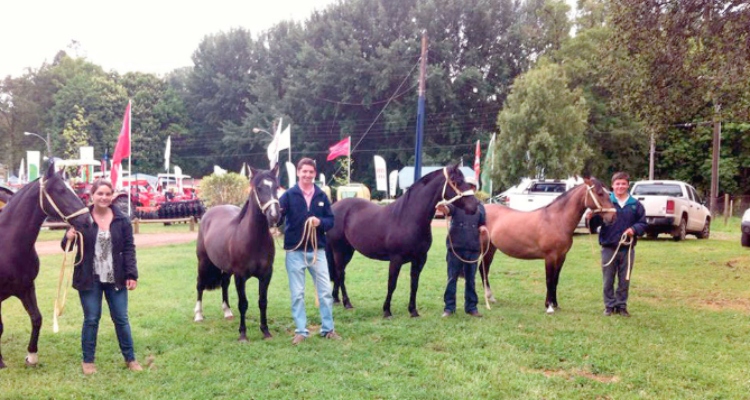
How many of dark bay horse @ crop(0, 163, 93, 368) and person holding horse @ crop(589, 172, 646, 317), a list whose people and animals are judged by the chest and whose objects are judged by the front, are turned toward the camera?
1

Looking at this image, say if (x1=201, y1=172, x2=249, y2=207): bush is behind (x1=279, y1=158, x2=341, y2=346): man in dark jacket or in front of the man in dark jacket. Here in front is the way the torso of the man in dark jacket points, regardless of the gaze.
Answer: behind

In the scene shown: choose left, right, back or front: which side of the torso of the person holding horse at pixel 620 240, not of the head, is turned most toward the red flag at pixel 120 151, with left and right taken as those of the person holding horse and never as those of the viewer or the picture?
right

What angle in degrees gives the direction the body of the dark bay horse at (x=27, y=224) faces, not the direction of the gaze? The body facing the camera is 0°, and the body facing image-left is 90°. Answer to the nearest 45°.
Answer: approximately 270°

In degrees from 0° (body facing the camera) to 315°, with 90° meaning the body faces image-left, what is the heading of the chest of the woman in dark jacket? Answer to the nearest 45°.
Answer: approximately 0°

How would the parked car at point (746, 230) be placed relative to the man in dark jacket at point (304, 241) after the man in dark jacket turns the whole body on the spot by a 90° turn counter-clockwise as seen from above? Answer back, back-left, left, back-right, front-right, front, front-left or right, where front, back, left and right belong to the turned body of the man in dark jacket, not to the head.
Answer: front-left

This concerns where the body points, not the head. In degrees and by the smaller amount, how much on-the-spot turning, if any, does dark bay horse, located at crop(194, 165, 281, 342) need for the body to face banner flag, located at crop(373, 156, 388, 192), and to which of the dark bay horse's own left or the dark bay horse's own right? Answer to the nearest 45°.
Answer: approximately 135° to the dark bay horse's own left

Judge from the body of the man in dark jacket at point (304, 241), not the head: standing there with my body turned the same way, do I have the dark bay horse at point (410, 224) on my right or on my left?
on my left

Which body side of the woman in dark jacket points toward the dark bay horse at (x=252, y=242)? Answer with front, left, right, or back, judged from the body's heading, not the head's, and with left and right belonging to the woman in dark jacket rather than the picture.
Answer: left

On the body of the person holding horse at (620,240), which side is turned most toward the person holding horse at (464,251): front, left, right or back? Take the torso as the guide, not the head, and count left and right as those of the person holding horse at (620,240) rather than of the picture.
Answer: right
